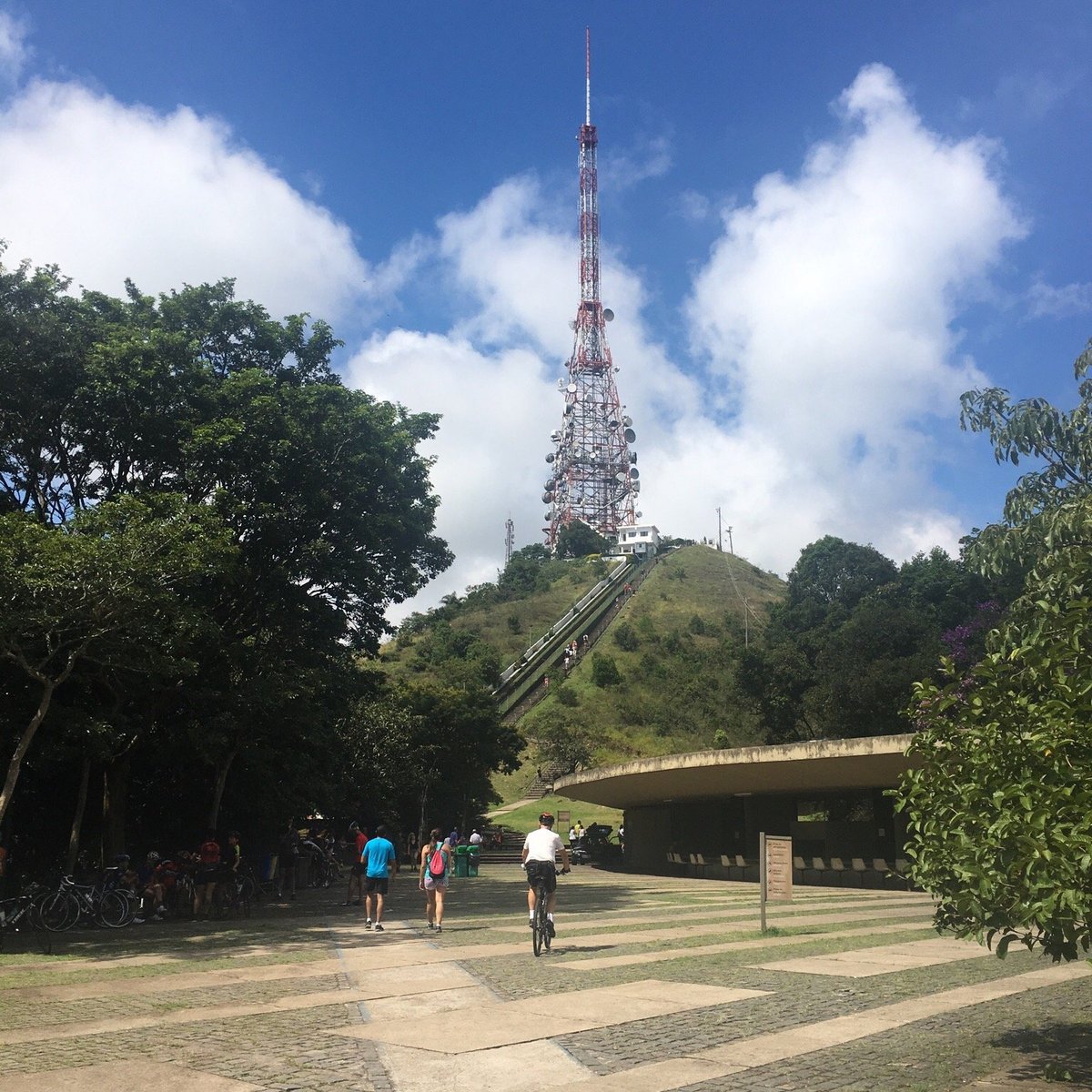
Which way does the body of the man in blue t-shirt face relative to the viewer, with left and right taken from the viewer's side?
facing away from the viewer

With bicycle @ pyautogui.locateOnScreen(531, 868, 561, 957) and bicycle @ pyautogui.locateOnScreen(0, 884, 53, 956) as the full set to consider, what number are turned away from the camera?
1

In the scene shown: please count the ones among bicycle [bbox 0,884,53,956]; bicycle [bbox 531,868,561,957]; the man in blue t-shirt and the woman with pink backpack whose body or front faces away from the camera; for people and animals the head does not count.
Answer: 3

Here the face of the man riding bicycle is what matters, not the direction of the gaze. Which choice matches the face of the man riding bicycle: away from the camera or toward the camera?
away from the camera

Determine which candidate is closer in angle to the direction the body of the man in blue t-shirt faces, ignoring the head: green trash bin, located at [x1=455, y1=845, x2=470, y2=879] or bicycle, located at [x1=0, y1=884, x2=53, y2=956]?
the green trash bin

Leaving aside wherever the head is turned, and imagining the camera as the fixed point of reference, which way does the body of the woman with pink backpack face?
away from the camera

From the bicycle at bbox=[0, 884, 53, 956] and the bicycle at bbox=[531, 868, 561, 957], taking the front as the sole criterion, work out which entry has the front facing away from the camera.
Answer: the bicycle at bbox=[531, 868, 561, 957]

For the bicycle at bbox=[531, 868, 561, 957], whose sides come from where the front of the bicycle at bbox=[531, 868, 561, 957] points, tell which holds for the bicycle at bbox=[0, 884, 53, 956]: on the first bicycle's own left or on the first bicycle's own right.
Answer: on the first bicycle's own left

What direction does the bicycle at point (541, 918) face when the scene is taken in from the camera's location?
facing away from the viewer

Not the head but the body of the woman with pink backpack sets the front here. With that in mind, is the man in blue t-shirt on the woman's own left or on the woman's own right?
on the woman's own left
